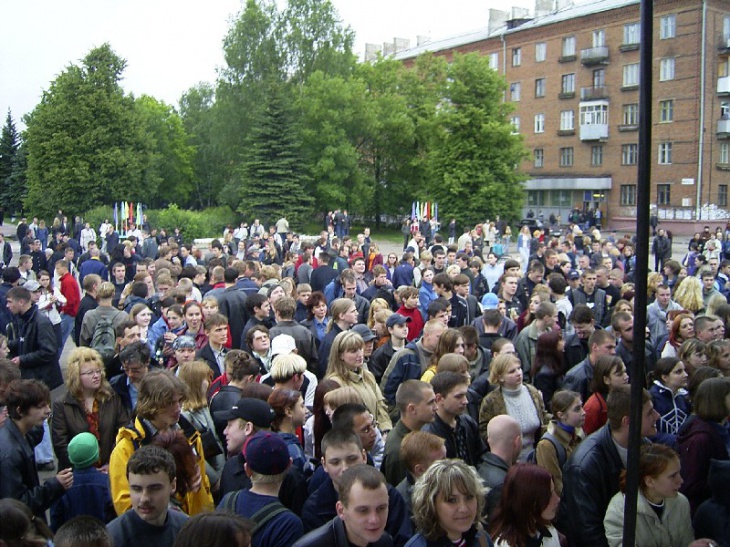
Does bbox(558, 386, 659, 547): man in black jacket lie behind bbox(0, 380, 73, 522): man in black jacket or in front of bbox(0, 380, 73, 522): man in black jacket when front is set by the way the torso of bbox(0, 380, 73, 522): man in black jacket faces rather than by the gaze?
in front

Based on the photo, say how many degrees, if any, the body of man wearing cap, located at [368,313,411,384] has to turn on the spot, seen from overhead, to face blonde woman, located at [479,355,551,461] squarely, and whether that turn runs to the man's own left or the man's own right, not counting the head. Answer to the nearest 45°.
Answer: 0° — they already face them

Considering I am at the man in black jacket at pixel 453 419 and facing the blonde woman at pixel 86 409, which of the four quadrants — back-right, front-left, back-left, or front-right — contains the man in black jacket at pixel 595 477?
back-left

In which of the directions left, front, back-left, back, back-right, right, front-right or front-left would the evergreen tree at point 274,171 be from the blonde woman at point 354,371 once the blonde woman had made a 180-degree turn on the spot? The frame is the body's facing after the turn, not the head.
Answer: front-right

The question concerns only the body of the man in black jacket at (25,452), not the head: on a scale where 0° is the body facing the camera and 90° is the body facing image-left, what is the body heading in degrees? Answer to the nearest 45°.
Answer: approximately 270°

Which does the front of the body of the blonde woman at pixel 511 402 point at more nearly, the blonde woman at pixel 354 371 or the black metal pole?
the black metal pole

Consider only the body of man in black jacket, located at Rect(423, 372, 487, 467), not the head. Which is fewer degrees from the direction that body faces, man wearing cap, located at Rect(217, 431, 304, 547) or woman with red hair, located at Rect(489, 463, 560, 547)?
the woman with red hair

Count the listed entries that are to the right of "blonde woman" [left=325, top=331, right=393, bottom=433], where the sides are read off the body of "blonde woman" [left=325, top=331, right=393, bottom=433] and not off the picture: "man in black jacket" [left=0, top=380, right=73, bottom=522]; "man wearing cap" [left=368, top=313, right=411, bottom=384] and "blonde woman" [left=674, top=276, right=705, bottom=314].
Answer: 1

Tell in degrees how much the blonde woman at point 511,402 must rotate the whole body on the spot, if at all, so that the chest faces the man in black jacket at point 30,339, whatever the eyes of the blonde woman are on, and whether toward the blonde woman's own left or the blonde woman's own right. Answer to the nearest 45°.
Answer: approximately 135° to the blonde woman's own right

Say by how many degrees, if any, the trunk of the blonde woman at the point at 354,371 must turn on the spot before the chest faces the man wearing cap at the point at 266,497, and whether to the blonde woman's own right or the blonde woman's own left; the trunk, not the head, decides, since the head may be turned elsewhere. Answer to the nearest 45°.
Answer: approximately 45° to the blonde woman's own right

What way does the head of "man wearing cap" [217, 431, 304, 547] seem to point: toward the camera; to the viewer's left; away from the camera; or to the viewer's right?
away from the camera
